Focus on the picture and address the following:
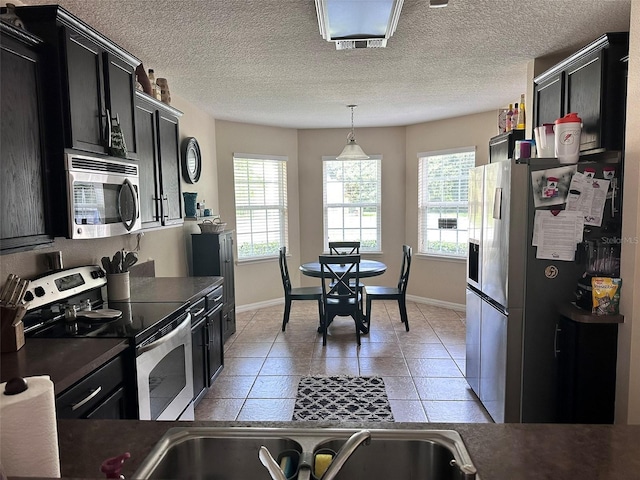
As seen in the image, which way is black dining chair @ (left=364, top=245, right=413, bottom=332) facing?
to the viewer's left

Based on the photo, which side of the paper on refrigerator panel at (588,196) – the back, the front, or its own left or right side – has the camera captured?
front

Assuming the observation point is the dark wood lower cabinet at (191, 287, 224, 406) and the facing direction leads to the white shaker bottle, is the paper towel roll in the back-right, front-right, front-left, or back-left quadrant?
front-right

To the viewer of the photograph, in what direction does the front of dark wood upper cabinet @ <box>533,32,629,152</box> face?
facing the viewer and to the left of the viewer

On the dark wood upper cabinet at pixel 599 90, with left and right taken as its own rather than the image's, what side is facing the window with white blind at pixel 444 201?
right

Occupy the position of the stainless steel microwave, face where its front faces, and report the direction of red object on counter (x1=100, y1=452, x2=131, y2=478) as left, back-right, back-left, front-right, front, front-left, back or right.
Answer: front-right

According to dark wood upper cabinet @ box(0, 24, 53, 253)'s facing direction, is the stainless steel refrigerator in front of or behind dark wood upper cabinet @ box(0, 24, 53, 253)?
in front

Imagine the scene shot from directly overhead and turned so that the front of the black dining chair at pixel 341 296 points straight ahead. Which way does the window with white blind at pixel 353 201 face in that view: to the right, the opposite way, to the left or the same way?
the opposite way

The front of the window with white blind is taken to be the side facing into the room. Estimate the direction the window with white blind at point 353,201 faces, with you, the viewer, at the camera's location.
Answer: facing the viewer

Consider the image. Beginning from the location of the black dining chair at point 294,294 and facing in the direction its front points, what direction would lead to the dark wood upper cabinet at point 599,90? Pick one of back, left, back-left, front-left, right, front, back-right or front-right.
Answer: front-right

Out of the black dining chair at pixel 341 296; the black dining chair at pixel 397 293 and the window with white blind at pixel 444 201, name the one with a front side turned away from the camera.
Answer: the black dining chair at pixel 341 296

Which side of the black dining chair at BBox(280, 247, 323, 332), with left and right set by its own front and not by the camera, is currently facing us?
right

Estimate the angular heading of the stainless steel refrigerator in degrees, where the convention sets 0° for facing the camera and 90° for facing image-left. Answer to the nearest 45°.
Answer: approximately 45°

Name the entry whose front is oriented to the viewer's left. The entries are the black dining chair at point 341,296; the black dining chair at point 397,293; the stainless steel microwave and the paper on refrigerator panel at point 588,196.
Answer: the black dining chair at point 397,293

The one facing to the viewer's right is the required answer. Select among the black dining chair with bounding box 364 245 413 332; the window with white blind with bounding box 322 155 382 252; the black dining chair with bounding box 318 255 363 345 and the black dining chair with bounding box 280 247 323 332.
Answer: the black dining chair with bounding box 280 247 323 332

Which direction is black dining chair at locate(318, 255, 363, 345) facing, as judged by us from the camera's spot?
facing away from the viewer

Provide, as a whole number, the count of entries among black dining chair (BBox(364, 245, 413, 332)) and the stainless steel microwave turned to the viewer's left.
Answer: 1
